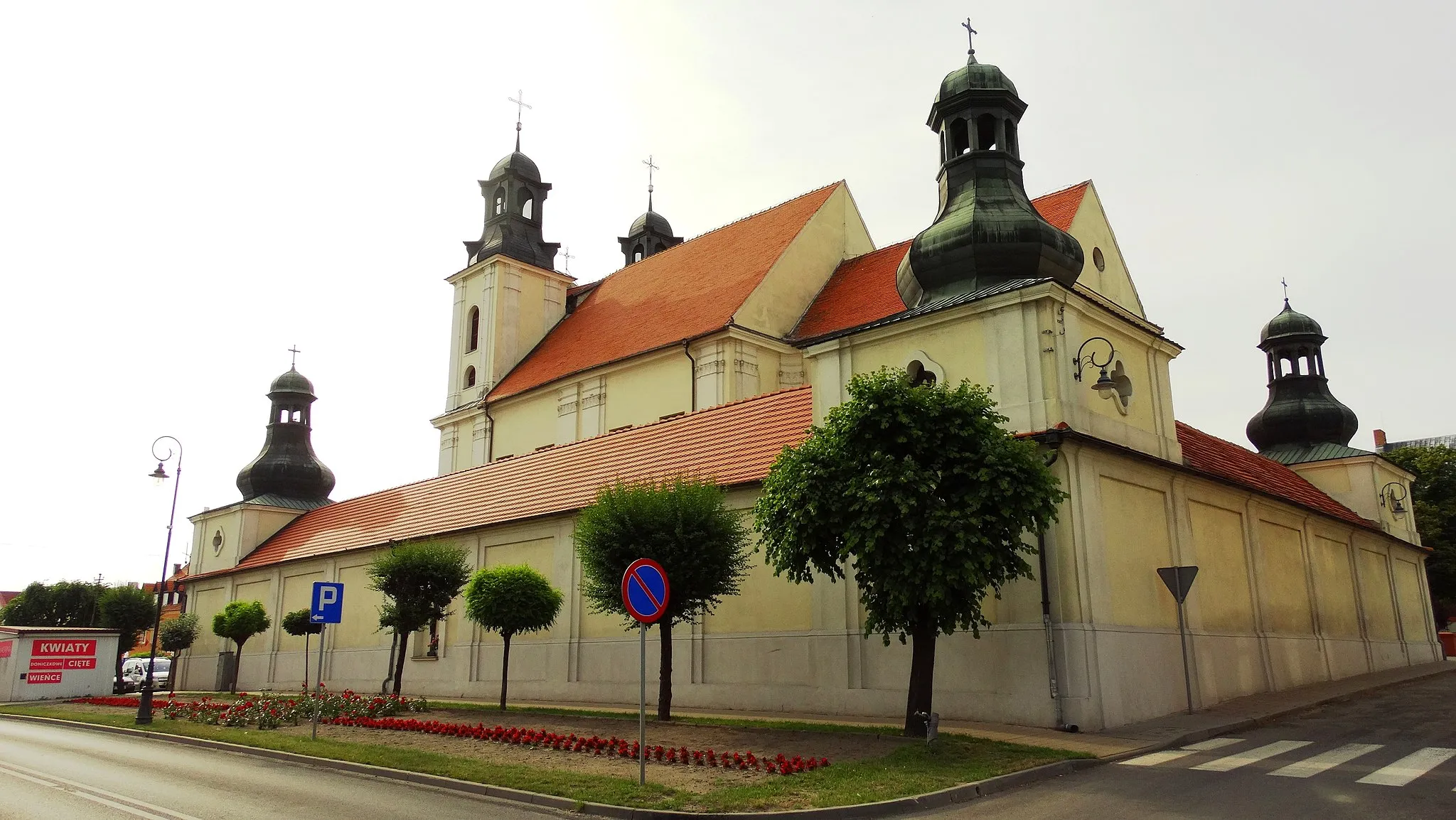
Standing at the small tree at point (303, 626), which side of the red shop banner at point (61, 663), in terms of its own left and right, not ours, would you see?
left

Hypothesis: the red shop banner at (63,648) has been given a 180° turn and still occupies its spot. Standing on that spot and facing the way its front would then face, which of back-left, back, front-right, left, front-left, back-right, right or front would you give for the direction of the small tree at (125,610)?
front

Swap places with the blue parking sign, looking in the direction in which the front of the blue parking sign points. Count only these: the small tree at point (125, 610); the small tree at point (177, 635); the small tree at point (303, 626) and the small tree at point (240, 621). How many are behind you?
4

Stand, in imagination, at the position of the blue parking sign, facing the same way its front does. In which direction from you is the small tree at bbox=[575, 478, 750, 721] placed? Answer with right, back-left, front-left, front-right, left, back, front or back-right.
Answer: left

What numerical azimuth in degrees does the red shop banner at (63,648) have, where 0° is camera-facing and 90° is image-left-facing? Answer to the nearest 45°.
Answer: approximately 0°

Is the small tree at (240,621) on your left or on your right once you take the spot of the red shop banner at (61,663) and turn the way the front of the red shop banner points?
on your left

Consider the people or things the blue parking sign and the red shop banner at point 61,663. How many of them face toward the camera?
2

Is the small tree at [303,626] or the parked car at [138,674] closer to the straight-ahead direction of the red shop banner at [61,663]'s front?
the small tree

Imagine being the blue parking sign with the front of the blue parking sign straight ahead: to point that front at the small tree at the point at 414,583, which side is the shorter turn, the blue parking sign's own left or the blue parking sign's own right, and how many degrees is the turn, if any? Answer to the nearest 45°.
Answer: approximately 180°

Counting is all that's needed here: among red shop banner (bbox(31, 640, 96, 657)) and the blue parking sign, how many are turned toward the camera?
2
